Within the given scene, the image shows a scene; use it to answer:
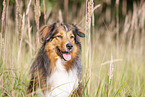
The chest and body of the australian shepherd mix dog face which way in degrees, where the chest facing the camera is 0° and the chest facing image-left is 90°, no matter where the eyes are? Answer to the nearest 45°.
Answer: approximately 315°
